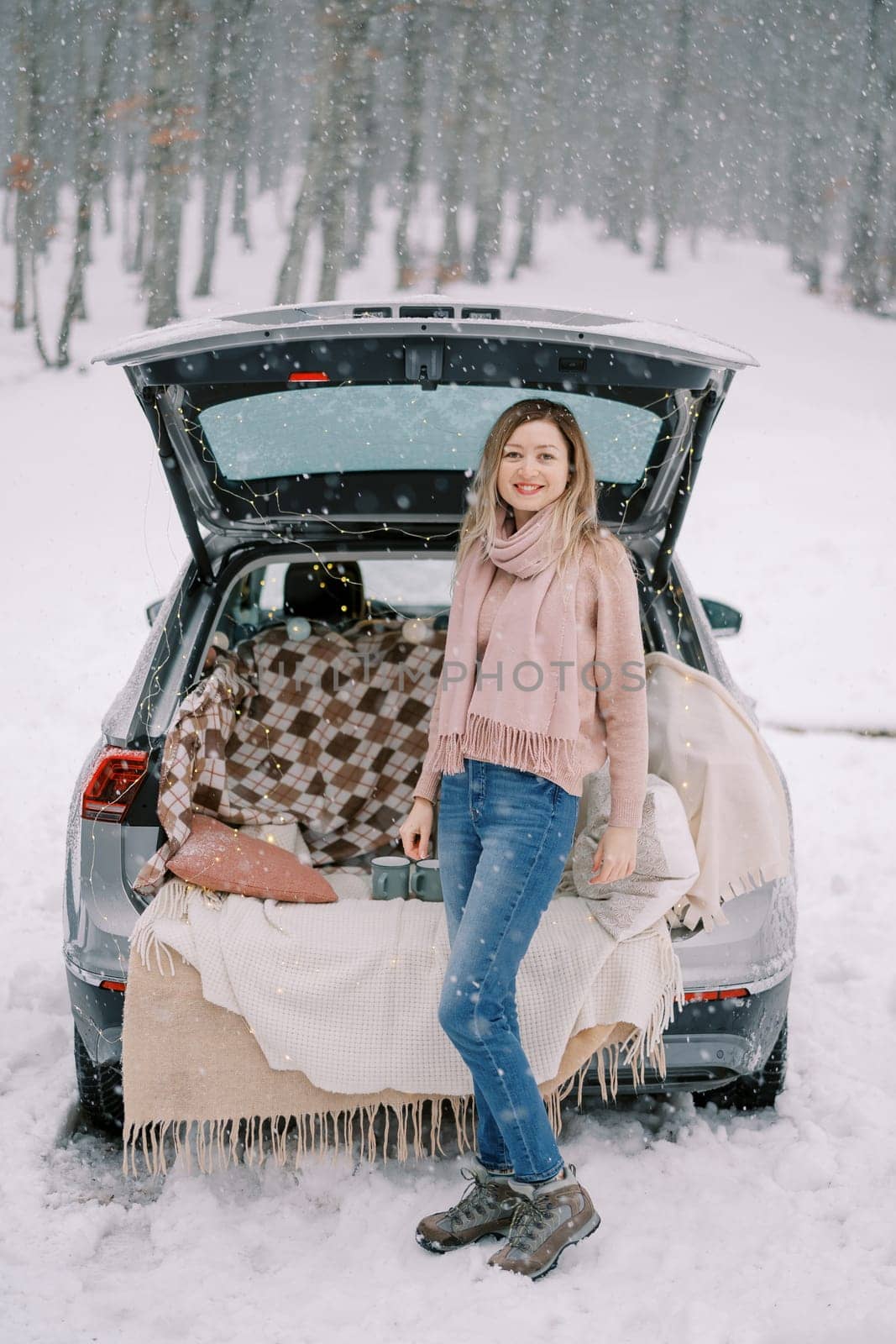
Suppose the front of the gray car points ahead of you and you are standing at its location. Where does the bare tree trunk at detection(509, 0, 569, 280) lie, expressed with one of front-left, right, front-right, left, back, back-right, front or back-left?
front

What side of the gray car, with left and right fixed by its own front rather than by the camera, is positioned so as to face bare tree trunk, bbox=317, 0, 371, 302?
front

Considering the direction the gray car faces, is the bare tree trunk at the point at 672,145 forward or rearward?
forward

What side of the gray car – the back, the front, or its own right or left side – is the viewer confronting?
back

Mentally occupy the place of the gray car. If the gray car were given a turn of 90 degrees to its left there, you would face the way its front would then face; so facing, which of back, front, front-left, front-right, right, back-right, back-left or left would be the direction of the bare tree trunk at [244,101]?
right

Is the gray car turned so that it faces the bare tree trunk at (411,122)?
yes

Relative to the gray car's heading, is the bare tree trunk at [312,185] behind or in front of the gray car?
in front
